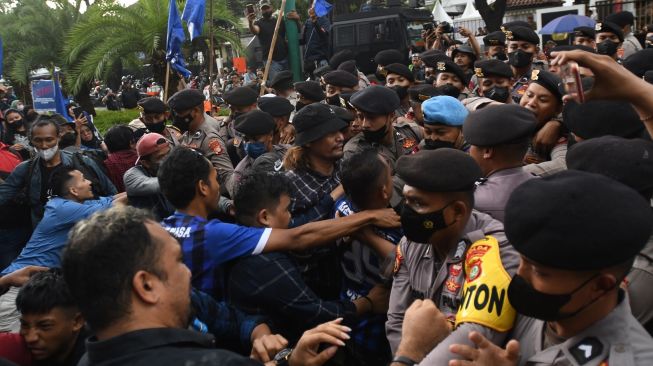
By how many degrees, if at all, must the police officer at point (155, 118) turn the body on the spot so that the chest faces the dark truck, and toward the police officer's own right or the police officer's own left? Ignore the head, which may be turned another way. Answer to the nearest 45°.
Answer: approximately 180°

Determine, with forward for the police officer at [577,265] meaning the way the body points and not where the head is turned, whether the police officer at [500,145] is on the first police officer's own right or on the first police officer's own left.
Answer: on the first police officer's own right

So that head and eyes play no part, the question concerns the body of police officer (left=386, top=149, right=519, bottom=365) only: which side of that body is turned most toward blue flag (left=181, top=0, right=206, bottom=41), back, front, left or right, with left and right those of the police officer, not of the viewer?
right

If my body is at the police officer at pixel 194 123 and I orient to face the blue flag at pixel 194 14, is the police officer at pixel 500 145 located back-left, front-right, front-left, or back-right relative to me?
back-right

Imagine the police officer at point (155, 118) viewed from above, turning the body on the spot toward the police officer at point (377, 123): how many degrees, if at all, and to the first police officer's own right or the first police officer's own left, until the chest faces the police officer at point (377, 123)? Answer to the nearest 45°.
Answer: approximately 90° to the first police officer's own left

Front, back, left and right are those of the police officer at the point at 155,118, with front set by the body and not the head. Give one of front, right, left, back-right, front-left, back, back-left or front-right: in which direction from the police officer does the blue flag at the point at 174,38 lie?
back-right

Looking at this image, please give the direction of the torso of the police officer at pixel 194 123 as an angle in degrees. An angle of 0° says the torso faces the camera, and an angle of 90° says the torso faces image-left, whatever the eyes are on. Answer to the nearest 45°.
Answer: approximately 45°
